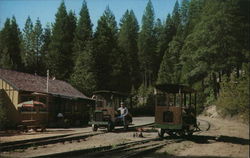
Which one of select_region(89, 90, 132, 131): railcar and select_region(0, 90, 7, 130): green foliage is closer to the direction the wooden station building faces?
the railcar

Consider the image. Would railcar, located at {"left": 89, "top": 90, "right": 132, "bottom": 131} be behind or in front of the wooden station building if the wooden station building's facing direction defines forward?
in front

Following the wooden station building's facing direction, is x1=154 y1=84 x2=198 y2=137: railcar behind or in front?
in front

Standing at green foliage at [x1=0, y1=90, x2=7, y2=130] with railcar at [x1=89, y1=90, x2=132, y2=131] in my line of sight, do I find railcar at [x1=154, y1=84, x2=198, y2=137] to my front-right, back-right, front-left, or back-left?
front-right

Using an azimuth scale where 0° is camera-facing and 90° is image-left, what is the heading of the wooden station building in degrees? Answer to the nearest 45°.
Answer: approximately 315°

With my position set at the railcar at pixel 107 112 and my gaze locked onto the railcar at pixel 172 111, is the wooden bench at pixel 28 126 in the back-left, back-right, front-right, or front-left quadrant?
back-right

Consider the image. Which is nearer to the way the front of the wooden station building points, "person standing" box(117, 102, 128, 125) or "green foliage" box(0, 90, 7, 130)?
the person standing

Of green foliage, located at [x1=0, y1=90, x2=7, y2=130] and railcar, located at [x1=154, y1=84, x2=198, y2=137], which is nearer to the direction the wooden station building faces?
the railcar

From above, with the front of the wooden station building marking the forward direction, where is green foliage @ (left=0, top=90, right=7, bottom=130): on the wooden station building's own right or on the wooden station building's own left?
on the wooden station building's own right

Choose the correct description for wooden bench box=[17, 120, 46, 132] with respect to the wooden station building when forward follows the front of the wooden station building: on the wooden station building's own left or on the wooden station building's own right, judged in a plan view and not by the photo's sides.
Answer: on the wooden station building's own right

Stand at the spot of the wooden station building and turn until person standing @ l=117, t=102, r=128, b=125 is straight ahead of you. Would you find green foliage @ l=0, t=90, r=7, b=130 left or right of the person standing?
right

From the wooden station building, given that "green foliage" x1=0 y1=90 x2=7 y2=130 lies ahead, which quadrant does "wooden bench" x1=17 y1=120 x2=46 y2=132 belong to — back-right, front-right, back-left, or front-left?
front-left
